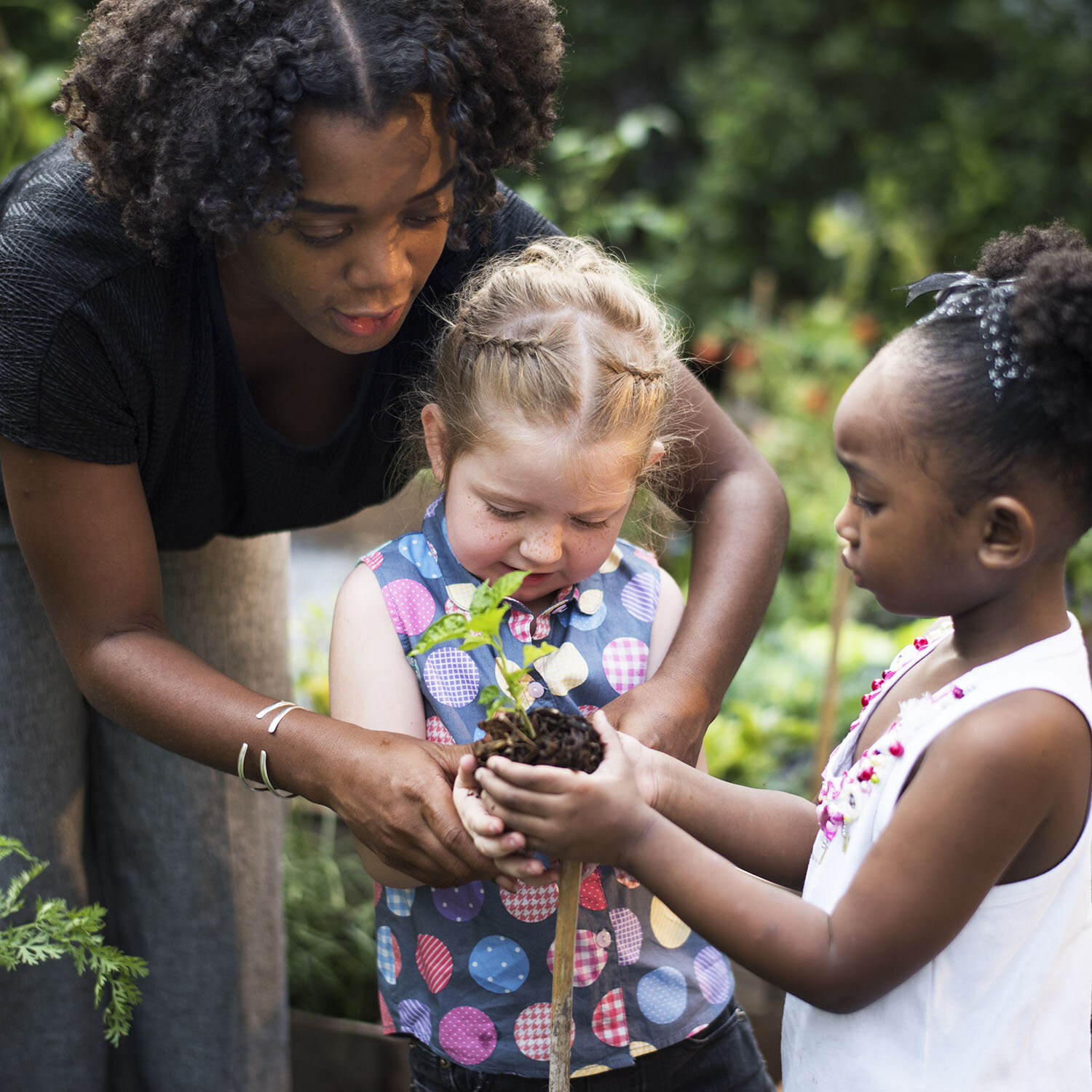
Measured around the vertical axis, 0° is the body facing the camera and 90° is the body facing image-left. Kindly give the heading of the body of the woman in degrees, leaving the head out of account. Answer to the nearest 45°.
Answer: approximately 315°

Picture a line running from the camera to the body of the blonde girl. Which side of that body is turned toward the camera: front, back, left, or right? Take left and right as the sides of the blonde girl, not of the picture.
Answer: front

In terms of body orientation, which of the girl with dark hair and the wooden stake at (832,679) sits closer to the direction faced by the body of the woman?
the girl with dark hair

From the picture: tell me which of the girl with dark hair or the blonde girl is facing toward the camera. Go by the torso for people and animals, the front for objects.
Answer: the blonde girl

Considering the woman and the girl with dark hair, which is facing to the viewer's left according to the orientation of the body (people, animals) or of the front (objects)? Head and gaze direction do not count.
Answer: the girl with dark hair

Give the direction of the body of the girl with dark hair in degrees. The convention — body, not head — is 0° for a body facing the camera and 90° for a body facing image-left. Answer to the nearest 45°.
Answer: approximately 90°

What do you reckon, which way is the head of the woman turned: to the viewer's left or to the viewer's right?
to the viewer's right

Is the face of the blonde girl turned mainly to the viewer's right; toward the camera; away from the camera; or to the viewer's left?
toward the camera

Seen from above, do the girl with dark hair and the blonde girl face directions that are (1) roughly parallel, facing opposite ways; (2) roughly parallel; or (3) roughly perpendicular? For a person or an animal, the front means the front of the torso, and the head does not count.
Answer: roughly perpendicular

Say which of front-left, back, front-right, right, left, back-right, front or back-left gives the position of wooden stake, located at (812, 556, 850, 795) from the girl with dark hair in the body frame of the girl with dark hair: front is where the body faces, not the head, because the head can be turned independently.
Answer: right
